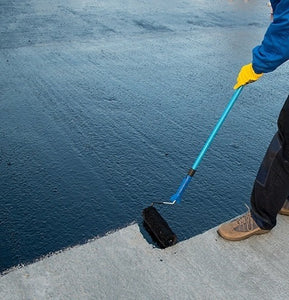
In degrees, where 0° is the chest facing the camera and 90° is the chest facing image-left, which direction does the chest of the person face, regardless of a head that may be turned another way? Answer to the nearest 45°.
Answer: approximately 90°
